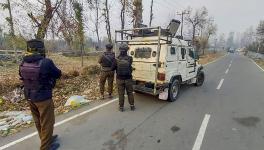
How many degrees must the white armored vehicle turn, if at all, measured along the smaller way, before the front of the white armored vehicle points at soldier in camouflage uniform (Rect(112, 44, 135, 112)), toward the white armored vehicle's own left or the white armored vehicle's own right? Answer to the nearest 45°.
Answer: approximately 180°

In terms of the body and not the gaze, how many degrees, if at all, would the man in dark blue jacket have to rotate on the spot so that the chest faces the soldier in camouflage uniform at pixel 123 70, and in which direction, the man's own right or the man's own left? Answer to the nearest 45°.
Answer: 0° — they already face them

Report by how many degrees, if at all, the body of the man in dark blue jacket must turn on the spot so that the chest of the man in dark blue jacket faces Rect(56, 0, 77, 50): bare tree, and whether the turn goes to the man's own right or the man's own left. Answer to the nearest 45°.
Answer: approximately 45° to the man's own left

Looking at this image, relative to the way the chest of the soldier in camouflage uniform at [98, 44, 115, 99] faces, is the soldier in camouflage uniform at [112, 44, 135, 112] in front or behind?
behind

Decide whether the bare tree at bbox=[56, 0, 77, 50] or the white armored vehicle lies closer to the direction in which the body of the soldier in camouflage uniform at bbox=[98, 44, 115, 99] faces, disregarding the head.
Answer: the bare tree

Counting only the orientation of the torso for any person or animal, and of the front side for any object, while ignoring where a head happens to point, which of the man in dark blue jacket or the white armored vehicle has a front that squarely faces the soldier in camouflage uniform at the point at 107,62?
the man in dark blue jacket

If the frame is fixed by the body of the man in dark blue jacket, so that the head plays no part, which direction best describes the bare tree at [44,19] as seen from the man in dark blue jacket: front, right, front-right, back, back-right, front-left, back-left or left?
front-left

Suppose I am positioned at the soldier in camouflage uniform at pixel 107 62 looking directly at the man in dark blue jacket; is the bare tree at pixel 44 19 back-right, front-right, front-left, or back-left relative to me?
back-right

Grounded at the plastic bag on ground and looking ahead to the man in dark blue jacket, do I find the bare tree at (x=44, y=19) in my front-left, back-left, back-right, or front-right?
back-right

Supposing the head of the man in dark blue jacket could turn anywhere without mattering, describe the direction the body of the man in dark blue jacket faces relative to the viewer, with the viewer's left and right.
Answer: facing away from the viewer and to the right of the viewer

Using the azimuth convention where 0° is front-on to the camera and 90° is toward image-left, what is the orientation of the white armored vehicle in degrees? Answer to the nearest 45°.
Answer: approximately 225°
